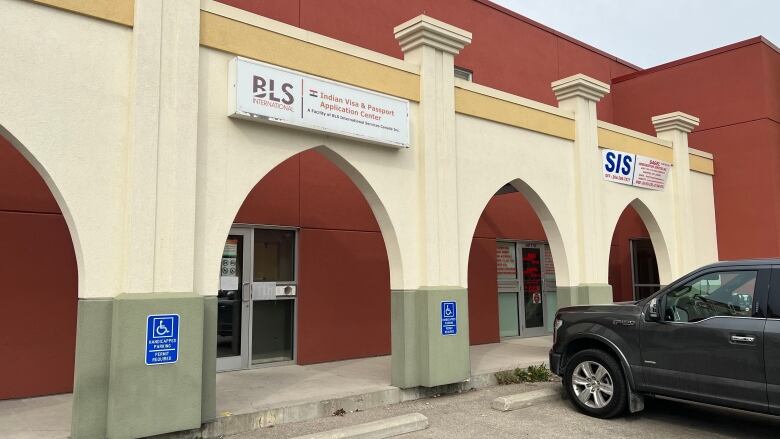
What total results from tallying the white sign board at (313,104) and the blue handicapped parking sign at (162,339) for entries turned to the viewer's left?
0

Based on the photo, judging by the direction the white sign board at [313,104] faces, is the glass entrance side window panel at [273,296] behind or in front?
behind

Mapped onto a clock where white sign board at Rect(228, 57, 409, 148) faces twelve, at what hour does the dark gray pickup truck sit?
The dark gray pickup truck is roughly at 11 o'clock from the white sign board.

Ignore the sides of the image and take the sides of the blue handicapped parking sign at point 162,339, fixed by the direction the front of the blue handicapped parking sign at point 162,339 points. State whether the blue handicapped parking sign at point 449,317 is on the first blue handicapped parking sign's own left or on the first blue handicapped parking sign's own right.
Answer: on the first blue handicapped parking sign's own left

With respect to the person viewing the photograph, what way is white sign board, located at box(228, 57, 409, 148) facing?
facing the viewer and to the right of the viewer

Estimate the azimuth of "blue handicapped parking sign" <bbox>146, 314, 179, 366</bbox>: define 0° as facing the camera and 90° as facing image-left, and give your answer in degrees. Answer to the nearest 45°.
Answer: approximately 0°

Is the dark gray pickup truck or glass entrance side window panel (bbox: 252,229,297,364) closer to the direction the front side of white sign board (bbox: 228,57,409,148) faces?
the dark gray pickup truck

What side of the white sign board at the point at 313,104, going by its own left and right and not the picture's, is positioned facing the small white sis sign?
left
